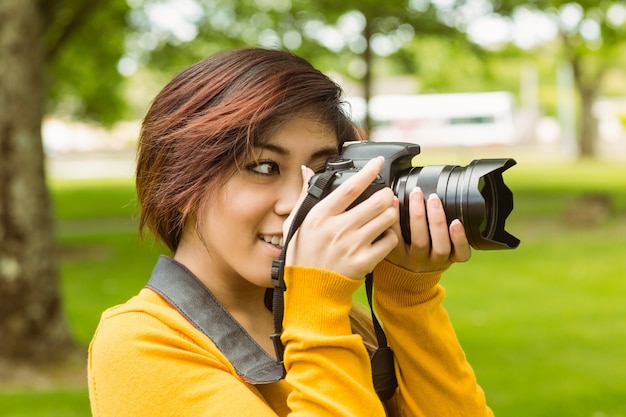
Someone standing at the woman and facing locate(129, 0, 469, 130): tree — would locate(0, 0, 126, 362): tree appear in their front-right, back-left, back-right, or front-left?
front-left

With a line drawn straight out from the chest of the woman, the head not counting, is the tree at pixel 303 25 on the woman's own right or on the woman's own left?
on the woman's own left

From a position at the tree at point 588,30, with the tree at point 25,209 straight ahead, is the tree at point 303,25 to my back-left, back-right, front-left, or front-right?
front-right

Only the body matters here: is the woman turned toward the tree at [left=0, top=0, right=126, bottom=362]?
no

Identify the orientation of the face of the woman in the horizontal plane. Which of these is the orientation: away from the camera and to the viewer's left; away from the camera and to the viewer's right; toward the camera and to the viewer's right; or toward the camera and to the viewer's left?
toward the camera and to the viewer's right

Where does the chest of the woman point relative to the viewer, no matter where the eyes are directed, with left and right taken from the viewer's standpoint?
facing the viewer and to the right of the viewer

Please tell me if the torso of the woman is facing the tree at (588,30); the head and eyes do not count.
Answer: no
